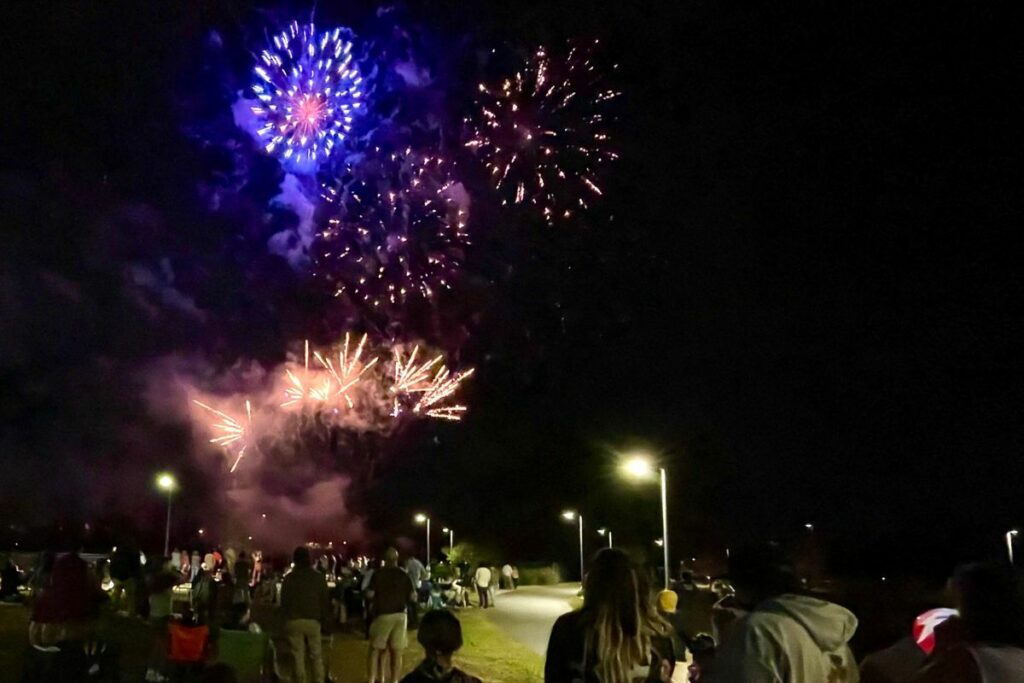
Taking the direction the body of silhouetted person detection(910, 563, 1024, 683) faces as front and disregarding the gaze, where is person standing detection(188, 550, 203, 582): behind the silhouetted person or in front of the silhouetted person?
in front

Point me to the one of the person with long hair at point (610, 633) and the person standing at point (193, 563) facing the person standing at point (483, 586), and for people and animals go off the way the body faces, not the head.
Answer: the person with long hair

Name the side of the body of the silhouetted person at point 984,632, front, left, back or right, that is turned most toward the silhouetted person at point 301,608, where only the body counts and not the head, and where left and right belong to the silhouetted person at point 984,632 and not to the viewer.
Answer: front

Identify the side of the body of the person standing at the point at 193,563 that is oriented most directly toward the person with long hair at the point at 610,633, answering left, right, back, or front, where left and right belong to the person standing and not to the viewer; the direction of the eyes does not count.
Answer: back

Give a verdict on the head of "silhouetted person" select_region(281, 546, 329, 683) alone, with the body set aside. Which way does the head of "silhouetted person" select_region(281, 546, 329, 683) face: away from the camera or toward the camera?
away from the camera

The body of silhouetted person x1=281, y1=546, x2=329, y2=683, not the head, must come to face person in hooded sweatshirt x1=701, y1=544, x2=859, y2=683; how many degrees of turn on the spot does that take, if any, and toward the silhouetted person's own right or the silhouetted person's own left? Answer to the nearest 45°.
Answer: approximately 180°

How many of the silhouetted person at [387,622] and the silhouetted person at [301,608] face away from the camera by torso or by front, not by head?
2

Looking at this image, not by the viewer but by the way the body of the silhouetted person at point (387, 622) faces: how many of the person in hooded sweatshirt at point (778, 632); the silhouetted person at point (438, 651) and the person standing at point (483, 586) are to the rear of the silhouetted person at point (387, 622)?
2

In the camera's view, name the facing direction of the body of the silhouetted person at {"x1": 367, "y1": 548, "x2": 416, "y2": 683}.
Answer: away from the camera

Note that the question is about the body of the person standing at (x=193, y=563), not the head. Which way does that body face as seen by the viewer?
away from the camera

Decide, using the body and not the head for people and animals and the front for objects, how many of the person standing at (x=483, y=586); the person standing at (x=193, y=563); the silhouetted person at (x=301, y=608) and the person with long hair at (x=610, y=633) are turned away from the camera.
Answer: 4

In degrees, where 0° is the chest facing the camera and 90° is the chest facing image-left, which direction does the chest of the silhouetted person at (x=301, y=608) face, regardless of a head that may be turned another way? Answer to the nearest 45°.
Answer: approximately 180°

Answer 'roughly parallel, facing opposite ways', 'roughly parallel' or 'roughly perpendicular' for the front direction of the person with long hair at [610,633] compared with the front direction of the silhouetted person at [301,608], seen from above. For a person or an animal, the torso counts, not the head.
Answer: roughly parallel

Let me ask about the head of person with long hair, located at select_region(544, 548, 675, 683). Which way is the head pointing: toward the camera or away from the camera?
away from the camera

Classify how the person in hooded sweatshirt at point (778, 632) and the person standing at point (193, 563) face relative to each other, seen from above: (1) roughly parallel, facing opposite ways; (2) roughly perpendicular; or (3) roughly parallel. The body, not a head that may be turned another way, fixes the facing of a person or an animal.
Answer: roughly parallel

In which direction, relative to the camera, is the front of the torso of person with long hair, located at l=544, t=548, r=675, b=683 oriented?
away from the camera

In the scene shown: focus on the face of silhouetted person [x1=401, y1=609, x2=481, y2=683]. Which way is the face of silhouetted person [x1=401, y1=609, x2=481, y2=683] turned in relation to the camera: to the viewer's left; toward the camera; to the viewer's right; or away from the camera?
away from the camera
